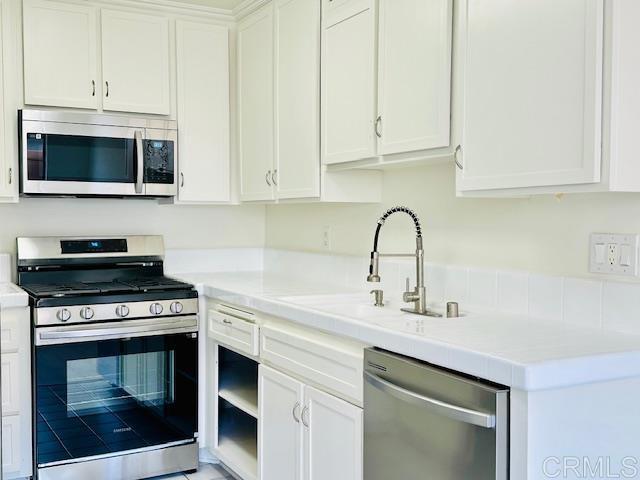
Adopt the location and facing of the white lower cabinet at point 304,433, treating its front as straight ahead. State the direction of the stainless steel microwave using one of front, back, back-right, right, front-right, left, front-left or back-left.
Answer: right

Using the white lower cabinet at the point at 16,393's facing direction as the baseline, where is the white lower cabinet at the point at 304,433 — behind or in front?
in front

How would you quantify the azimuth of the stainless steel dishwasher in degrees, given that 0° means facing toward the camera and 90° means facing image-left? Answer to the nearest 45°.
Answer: approximately 45°

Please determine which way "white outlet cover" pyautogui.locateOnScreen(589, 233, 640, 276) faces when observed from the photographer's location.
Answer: facing the viewer and to the left of the viewer

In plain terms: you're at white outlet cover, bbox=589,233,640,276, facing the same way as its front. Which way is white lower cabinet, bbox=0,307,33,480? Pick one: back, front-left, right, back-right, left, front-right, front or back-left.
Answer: front-right

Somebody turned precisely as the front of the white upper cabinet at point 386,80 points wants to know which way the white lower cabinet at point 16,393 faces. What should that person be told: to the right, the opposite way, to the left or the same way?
to the left

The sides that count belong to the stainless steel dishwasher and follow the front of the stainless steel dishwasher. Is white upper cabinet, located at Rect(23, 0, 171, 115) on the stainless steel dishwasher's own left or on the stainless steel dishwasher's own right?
on the stainless steel dishwasher's own right

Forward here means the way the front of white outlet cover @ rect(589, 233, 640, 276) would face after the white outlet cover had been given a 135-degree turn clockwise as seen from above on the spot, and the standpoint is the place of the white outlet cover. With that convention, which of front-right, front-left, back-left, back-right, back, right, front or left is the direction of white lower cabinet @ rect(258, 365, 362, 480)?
left

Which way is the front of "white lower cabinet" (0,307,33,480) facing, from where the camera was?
facing the viewer

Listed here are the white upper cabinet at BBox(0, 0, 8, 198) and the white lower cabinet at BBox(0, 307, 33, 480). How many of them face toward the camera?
2

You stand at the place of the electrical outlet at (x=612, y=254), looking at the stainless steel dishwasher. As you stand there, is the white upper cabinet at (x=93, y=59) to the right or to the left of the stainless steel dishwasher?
right
